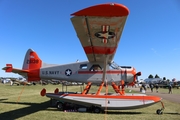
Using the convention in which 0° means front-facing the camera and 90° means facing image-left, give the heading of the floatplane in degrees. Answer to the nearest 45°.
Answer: approximately 270°
